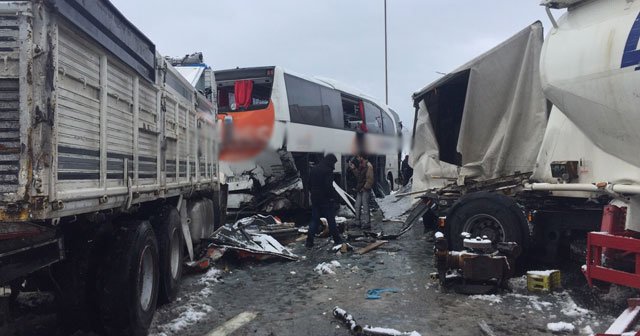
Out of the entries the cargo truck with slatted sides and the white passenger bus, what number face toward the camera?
0

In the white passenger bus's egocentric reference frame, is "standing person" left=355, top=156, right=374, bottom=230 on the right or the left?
on its right

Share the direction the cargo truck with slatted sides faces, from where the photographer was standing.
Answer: facing away from the viewer and to the right of the viewer

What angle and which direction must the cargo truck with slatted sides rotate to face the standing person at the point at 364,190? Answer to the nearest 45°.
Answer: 0° — it already faces them

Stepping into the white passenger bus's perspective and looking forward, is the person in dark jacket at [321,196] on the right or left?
on its right

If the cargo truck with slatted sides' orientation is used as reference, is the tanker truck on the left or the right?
on its right

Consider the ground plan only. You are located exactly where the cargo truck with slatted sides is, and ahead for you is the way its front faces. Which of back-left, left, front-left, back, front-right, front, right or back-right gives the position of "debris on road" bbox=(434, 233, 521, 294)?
front-right

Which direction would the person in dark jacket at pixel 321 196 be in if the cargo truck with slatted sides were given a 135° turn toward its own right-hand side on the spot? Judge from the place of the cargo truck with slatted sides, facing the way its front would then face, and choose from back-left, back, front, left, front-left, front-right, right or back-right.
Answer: back-left
